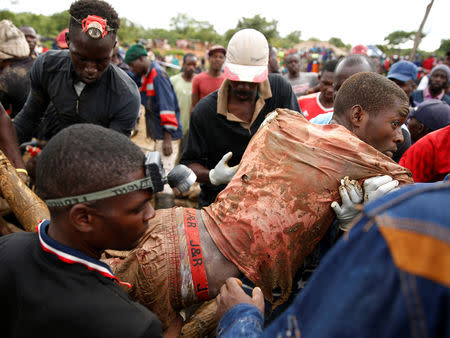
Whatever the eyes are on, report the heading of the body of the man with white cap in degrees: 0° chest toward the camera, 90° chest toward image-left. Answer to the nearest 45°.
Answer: approximately 0°

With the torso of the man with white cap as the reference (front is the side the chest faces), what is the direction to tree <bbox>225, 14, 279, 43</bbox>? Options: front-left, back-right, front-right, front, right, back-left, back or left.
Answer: back
